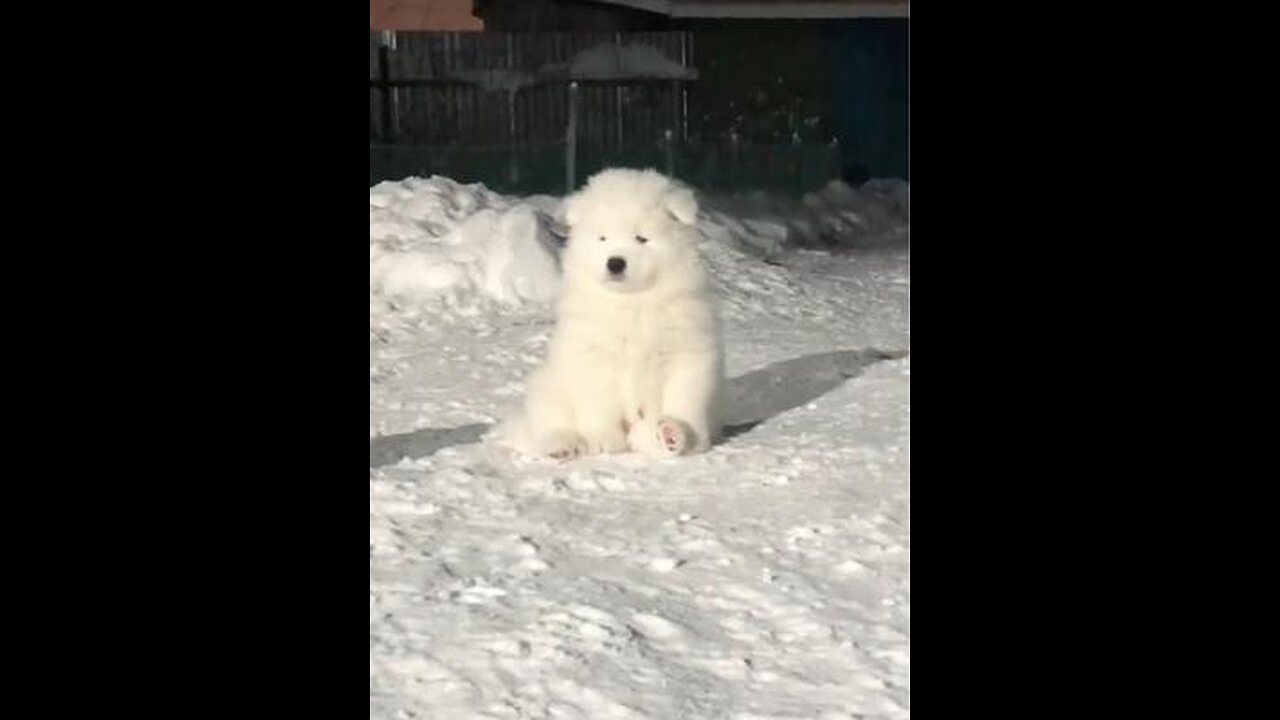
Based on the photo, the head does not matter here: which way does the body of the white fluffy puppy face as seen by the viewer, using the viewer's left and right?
facing the viewer
